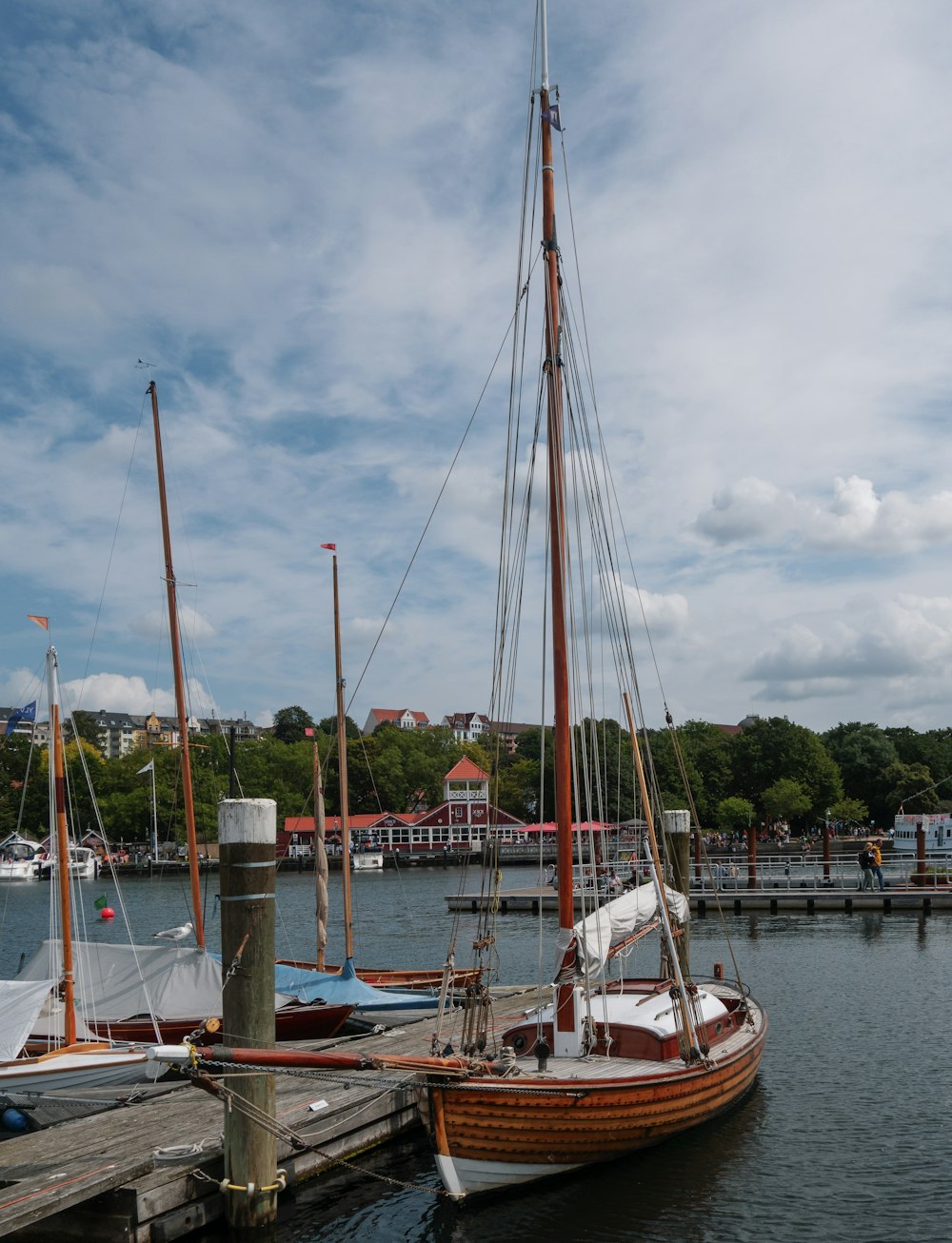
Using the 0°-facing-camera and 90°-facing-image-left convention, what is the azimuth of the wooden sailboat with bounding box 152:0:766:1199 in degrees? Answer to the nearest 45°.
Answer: approximately 45°

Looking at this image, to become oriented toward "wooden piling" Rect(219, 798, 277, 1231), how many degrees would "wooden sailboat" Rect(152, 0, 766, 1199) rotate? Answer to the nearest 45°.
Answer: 0° — it already faces it

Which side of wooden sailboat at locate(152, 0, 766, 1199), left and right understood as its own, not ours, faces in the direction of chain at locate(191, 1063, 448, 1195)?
front

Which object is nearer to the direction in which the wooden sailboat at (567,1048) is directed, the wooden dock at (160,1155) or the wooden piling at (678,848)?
the wooden dock

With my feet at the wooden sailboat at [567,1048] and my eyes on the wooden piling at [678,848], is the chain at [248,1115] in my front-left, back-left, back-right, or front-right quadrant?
back-left

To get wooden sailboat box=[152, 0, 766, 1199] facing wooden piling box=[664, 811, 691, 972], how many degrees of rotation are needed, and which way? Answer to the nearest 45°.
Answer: approximately 135° to its right
